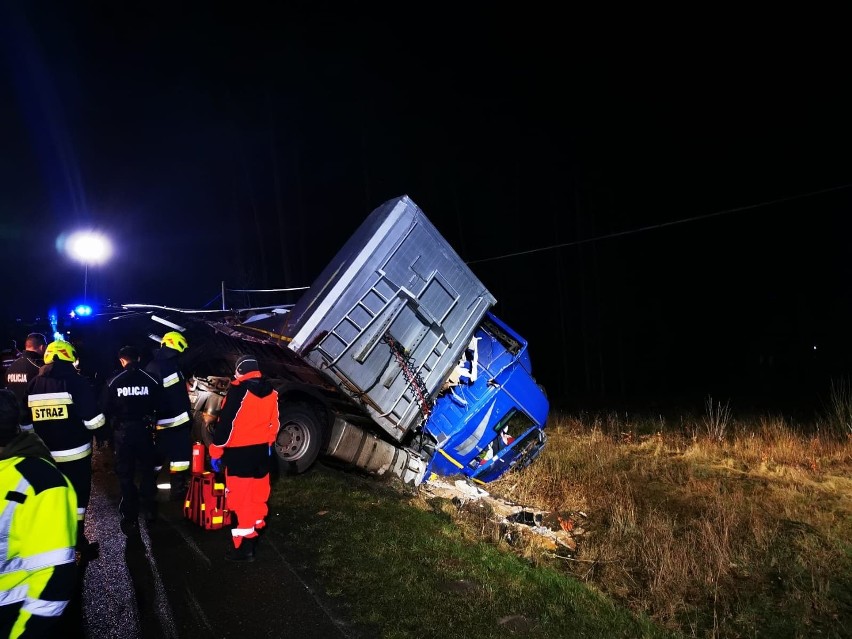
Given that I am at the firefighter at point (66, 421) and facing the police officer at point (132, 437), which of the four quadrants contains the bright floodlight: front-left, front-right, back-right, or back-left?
front-left

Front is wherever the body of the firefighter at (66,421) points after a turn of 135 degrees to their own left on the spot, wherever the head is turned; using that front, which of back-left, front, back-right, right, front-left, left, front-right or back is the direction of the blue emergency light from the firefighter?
right

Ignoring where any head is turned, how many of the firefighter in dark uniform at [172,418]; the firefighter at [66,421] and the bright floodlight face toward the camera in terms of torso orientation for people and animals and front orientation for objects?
1

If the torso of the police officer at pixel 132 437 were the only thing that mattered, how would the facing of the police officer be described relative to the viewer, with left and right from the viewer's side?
facing away from the viewer

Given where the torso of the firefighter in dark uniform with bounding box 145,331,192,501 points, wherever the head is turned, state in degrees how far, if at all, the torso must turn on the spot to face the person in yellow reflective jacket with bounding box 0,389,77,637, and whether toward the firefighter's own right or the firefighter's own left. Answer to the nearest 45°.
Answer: approximately 135° to the firefighter's own left

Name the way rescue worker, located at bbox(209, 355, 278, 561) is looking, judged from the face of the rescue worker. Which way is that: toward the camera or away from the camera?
away from the camera

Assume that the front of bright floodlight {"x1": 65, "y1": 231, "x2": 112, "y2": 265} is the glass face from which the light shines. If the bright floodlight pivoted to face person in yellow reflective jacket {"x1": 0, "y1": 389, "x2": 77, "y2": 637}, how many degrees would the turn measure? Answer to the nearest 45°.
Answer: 0° — it already faces them

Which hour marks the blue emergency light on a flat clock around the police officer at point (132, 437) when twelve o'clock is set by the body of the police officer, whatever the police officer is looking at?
The blue emergency light is roughly at 12 o'clock from the police officer.

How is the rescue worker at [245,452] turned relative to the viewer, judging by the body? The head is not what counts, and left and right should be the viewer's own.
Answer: facing away from the viewer and to the left of the viewer

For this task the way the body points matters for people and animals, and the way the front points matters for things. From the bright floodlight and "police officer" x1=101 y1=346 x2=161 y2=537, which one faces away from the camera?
the police officer

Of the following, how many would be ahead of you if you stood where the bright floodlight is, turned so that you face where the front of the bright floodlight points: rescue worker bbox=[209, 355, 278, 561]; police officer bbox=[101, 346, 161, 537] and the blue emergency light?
3

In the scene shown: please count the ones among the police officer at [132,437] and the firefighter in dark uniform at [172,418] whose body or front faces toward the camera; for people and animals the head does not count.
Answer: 0

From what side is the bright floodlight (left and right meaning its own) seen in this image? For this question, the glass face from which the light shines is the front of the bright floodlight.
front

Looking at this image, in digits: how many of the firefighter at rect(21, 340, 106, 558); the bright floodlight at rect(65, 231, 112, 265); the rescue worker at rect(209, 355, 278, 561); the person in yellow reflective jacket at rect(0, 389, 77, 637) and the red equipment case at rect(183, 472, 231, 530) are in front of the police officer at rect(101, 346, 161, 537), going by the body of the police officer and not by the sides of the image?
1

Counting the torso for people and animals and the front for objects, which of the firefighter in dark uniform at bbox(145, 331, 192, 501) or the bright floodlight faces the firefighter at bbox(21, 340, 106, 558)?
the bright floodlight

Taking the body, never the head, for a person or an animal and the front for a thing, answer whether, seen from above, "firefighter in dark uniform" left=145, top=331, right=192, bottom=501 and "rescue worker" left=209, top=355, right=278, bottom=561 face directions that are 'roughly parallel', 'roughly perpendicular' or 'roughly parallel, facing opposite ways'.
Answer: roughly parallel
